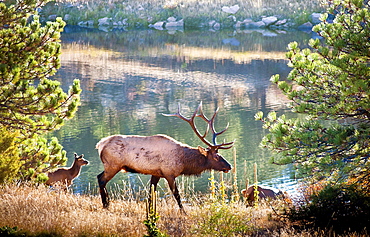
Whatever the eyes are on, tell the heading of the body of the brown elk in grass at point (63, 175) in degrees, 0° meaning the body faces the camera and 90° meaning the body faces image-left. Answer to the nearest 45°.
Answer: approximately 270°

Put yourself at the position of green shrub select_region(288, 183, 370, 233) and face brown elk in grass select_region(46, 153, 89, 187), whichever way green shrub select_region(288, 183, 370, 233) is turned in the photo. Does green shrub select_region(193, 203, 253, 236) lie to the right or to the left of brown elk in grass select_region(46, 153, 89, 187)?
left

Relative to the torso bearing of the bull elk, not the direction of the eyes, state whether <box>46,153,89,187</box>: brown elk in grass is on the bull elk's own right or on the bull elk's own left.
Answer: on the bull elk's own left

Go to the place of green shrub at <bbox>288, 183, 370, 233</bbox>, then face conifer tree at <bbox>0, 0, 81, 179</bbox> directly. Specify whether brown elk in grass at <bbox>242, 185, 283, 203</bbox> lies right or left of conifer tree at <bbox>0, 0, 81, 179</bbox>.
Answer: right

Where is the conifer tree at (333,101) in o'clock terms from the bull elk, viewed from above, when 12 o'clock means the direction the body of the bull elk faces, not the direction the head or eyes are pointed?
The conifer tree is roughly at 12 o'clock from the bull elk.

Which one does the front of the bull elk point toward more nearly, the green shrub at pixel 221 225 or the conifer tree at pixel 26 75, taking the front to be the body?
the green shrub

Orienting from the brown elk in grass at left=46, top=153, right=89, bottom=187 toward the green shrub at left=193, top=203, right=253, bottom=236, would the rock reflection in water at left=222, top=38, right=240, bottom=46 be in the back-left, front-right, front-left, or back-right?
back-left

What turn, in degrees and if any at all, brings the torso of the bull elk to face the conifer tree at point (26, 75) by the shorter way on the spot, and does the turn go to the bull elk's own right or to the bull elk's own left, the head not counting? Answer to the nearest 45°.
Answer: approximately 135° to the bull elk's own left

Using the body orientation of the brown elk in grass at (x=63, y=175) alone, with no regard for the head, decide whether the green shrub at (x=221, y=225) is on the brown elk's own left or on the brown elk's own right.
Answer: on the brown elk's own right

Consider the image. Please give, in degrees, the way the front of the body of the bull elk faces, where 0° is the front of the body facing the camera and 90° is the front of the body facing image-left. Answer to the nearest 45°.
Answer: approximately 270°

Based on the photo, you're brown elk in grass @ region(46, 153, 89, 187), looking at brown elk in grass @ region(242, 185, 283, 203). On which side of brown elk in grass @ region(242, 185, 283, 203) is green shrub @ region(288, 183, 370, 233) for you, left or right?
right
